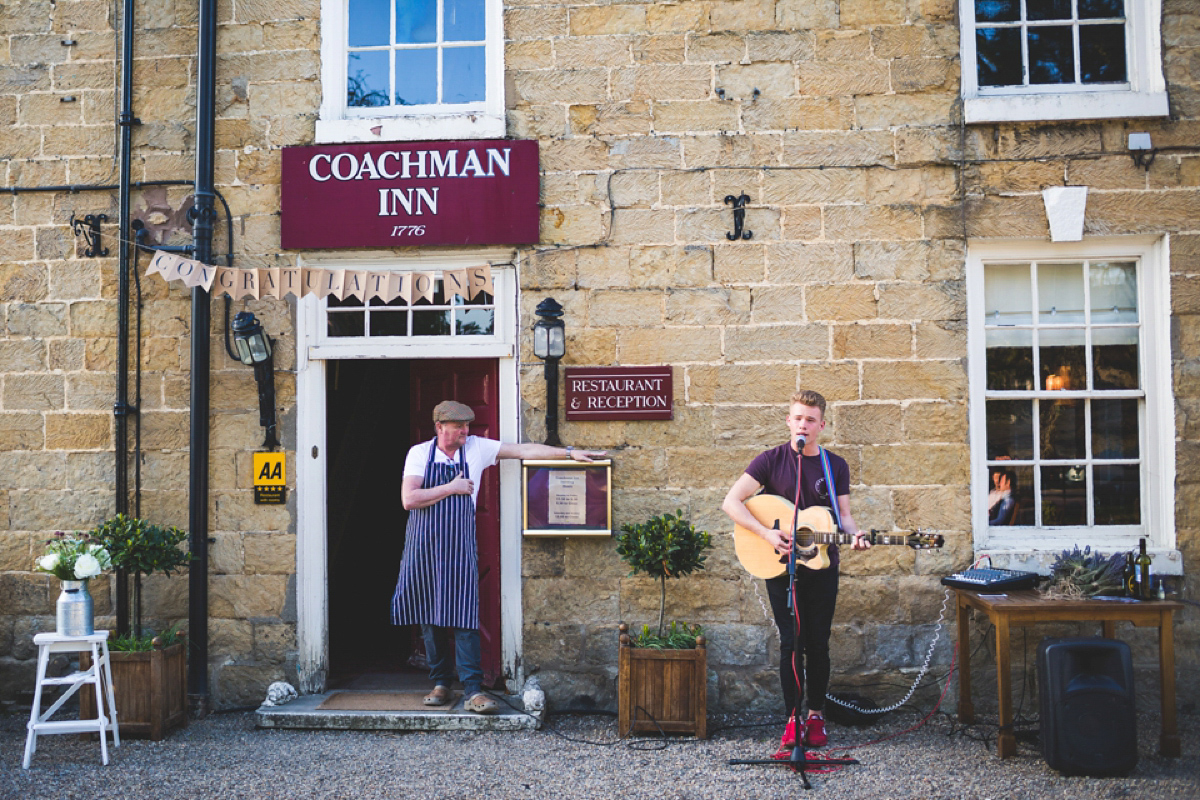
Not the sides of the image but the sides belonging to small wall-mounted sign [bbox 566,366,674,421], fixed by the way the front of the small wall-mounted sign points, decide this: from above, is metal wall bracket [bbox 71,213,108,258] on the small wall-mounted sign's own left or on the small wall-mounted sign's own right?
on the small wall-mounted sign's own right

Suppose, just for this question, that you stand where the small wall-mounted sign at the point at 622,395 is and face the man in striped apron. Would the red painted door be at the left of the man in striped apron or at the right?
right

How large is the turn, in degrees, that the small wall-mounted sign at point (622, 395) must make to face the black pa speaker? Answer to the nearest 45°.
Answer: approximately 45° to its left

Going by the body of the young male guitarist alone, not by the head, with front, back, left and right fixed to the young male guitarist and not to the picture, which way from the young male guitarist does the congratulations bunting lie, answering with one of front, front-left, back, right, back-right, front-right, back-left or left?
right

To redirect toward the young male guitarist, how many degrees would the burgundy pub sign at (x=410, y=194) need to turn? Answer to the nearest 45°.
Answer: approximately 45° to its left

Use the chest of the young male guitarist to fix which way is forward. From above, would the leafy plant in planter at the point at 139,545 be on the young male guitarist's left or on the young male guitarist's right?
on the young male guitarist's right

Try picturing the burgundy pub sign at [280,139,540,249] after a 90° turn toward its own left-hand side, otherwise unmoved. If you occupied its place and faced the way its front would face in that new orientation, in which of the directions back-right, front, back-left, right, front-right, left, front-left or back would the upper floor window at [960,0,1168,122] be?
front

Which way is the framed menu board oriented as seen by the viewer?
toward the camera

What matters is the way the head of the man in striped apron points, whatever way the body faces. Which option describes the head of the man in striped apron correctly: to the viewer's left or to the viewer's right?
to the viewer's right

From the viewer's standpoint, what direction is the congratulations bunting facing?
toward the camera
